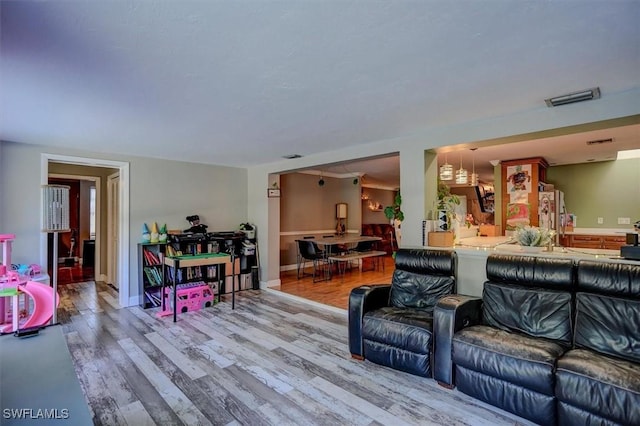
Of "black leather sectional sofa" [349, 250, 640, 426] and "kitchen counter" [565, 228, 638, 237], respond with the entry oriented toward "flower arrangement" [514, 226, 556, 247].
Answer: the kitchen counter

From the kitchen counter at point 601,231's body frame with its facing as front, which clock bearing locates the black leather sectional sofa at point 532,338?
The black leather sectional sofa is roughly at 12 o'clock from the kitchen counter.

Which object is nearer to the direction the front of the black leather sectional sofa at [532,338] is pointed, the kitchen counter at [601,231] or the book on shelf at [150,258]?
the book on shelf

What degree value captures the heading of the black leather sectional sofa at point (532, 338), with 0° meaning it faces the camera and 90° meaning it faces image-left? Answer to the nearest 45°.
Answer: approximately 45°

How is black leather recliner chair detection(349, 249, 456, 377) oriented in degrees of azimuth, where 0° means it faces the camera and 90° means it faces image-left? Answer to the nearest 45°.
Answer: approximately 45°

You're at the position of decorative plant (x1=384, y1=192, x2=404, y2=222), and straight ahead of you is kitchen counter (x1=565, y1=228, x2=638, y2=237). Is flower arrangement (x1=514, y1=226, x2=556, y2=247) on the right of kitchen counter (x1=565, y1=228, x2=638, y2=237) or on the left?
right

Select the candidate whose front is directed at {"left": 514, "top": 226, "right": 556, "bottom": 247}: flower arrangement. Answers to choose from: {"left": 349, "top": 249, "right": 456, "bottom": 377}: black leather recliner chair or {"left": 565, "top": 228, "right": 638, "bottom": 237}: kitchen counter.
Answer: the kitchen counter
